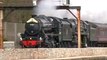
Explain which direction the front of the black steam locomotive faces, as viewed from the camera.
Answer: facing the viewer and to the left of the viewer
